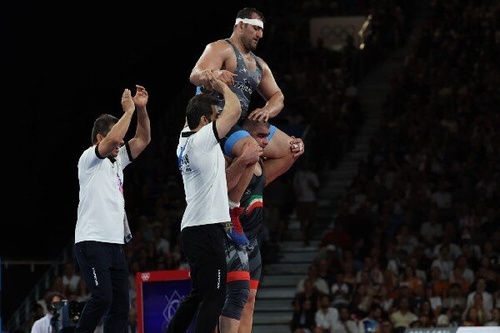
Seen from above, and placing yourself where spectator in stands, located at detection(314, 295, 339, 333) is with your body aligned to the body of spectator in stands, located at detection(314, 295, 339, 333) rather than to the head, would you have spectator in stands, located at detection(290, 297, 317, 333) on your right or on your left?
on your right

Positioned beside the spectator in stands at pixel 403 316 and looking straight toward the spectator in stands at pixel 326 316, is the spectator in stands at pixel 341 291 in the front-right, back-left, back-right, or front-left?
front-right

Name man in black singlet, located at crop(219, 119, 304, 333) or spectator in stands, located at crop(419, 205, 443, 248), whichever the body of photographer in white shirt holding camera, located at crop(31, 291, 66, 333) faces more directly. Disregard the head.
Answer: the man in black singlet

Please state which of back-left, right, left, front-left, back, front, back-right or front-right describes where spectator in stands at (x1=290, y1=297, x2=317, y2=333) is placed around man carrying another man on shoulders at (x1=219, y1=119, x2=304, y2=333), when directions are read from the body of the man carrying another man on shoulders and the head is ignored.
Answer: back-left

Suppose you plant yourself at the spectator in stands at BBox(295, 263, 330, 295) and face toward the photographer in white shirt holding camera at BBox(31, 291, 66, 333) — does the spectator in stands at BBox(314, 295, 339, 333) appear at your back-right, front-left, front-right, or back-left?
front-left

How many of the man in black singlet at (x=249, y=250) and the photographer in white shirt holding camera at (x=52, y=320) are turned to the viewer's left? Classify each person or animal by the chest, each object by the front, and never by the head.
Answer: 0

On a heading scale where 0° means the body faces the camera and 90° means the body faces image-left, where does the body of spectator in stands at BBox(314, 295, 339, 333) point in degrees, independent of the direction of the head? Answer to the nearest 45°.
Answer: approximately 45°

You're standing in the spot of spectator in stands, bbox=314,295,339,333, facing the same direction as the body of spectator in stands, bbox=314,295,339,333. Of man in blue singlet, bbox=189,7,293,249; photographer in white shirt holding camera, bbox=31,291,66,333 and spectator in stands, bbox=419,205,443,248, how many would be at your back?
1

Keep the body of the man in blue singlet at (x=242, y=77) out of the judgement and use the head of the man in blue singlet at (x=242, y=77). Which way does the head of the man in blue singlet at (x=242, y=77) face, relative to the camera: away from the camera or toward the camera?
toward the camera

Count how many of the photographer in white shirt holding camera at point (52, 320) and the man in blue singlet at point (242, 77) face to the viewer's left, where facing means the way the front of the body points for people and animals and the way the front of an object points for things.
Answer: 0
